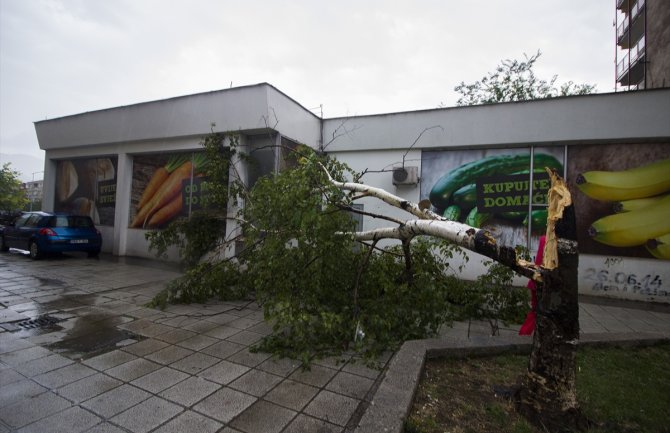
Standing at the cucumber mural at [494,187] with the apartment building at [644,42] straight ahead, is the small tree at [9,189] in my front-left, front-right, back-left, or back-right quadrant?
back-left

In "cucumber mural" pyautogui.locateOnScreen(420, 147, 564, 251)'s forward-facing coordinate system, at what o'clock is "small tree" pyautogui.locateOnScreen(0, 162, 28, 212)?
The small tree is roughly at 3 o'clock from the cucumber mural.

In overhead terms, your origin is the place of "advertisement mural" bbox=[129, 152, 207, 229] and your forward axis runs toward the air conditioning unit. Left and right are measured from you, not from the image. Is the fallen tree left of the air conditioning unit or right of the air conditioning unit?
right

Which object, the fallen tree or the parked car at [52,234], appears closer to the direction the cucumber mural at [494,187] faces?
the fallen tree

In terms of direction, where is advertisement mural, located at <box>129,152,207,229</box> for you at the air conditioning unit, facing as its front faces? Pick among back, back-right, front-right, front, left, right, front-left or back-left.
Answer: right

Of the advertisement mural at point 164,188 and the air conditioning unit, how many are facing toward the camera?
2

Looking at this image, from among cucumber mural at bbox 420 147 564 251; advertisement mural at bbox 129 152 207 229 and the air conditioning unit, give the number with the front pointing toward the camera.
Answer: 3

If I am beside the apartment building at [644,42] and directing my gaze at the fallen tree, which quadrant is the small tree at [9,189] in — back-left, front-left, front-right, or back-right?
front-right

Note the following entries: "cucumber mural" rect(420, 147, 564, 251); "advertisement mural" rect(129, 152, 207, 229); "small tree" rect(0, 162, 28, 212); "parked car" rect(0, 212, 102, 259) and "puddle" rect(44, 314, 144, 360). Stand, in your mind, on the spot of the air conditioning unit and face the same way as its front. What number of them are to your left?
1

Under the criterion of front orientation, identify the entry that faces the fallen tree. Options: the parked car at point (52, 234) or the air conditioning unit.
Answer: the air conditioning unit

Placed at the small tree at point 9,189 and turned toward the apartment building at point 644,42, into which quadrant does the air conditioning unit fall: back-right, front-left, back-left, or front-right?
front-right

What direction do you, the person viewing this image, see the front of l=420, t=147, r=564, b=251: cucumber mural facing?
facing the viewer

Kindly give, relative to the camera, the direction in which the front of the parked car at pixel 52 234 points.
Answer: facing away from the viewer and to the left of the viewer

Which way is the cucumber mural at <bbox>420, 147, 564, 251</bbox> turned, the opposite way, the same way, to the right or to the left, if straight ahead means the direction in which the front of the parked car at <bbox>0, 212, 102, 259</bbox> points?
to the left

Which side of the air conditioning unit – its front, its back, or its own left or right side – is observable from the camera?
front

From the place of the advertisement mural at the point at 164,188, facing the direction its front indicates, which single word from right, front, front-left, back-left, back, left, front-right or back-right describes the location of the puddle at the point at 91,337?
front
